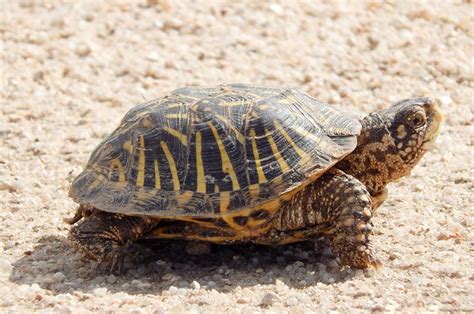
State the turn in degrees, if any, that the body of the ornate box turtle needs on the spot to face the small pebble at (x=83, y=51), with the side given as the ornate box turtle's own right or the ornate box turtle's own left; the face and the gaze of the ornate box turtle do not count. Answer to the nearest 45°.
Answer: approximately 135° to the ornate box turtle's own left

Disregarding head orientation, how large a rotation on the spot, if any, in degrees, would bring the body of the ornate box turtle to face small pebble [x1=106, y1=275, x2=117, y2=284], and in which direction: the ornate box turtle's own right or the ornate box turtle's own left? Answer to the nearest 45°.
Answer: approximately 135° to the ornate box turtle's own right

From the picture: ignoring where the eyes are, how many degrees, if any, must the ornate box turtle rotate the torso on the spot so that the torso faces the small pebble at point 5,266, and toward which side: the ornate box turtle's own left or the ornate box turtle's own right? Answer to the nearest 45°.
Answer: approximately 180°

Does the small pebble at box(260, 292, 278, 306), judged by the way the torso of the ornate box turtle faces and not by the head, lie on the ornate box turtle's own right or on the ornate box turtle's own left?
on the ornate box turtle's own right

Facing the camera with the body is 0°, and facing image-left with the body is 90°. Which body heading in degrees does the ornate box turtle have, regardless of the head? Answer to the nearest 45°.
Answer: approximately 270°
